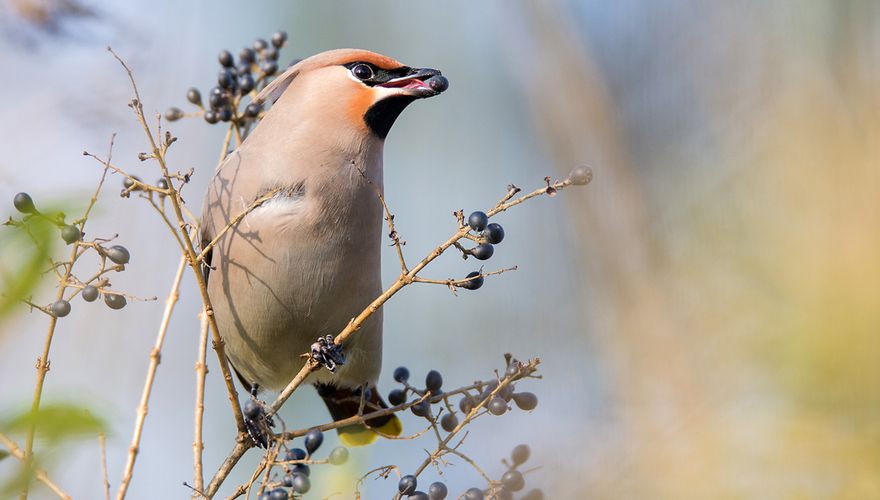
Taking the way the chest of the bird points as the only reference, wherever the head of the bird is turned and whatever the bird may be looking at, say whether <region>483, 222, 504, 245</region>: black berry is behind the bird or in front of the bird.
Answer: in front

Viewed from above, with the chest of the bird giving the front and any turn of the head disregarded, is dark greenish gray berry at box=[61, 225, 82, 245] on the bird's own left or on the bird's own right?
on the bird's own right

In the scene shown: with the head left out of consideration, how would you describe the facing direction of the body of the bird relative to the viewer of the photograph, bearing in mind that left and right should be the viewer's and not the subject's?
facing the viewer and to the right of the viewer
